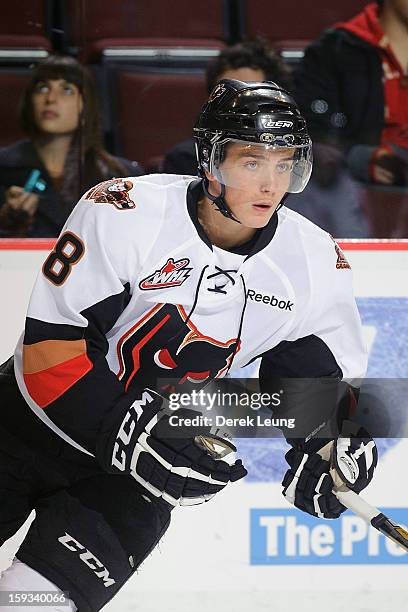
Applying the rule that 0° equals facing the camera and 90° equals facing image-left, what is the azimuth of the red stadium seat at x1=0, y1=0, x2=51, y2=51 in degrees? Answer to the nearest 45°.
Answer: approximately 0°
